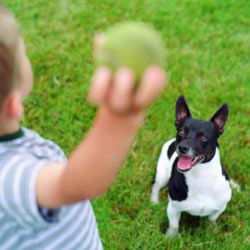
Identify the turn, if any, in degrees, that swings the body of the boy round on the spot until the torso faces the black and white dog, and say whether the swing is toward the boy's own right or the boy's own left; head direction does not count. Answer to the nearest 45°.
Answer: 0° — they already face it

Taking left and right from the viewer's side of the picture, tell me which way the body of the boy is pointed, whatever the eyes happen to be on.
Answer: facing away from the viewer and to the right of the viewer

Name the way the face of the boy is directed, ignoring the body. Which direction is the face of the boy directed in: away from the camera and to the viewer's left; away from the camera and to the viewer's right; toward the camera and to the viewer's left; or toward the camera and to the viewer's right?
away from the camera and to the viewer's right
